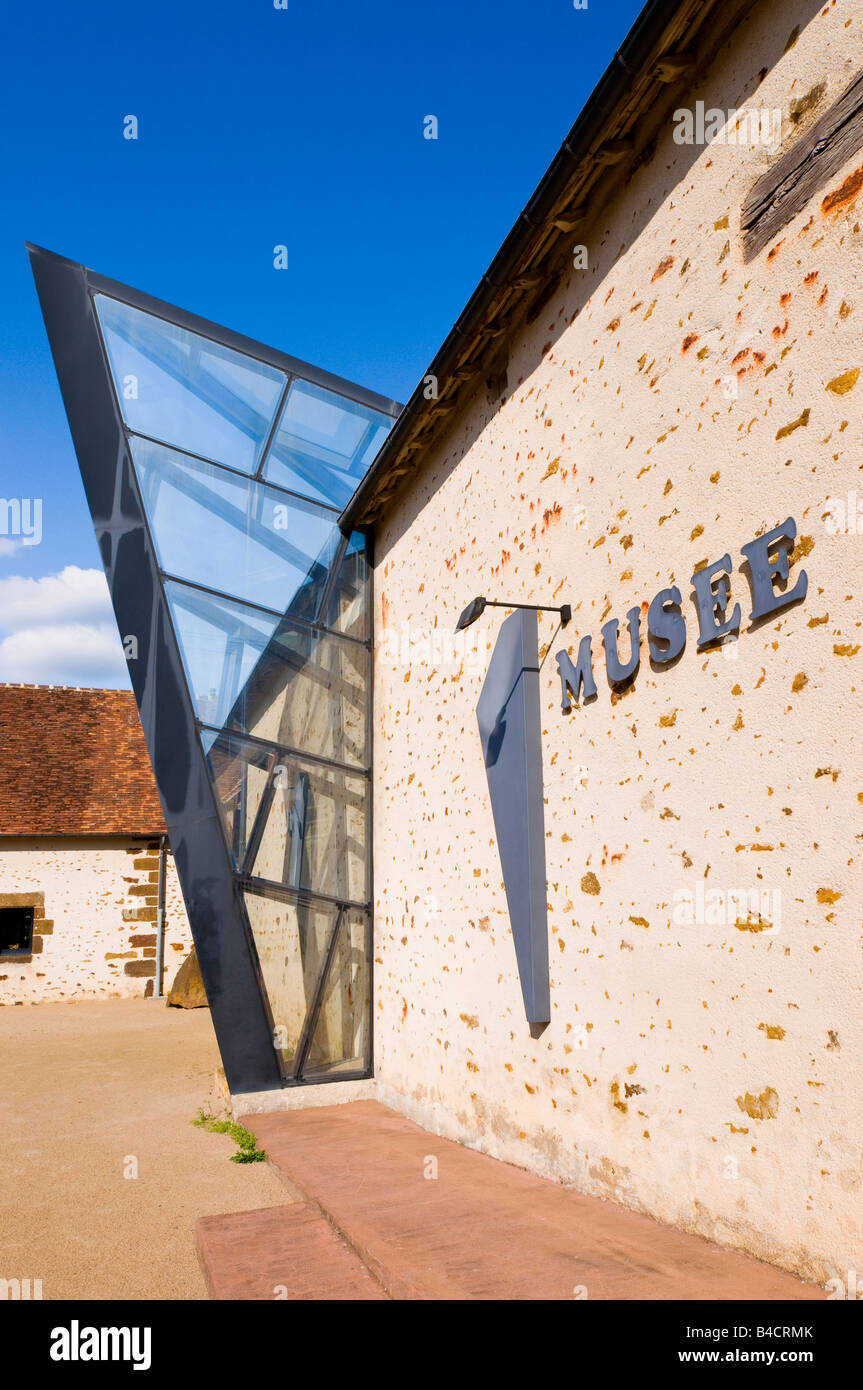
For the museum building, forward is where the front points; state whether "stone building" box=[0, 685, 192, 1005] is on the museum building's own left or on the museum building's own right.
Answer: on the museum building's own right
